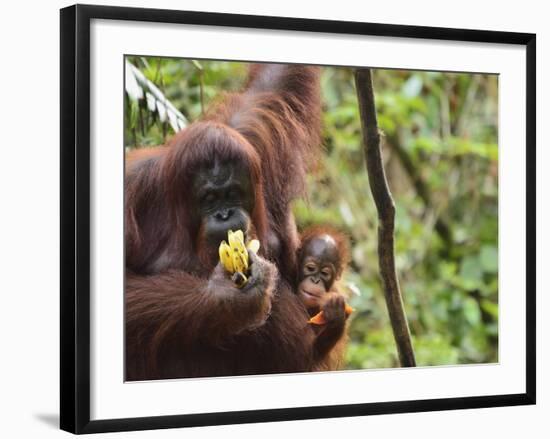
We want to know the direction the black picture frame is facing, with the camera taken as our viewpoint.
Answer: facing the viewer and to the right of the viewer
